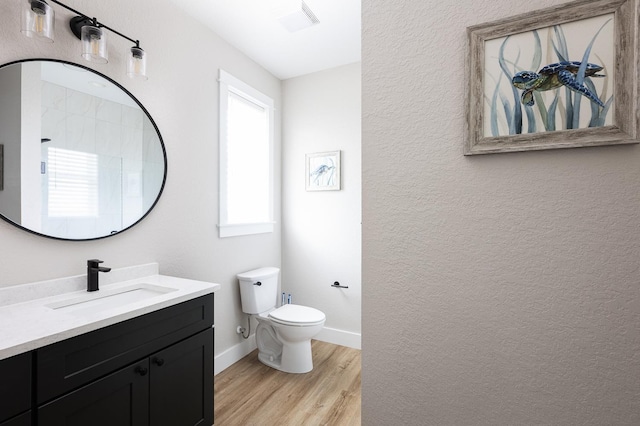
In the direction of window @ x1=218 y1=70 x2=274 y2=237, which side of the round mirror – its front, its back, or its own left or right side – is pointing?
left

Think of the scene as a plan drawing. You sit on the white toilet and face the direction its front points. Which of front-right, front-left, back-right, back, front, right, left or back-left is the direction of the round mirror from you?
right

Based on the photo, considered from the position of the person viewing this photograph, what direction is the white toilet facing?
facing the viewer and to the right of the viewer

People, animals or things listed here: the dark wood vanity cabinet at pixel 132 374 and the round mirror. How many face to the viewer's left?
0

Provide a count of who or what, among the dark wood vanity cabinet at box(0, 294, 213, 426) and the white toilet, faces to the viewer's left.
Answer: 0

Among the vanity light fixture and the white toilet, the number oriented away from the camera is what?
0

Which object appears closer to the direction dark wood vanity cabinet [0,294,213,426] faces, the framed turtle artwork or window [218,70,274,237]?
the framed turtle artwork
